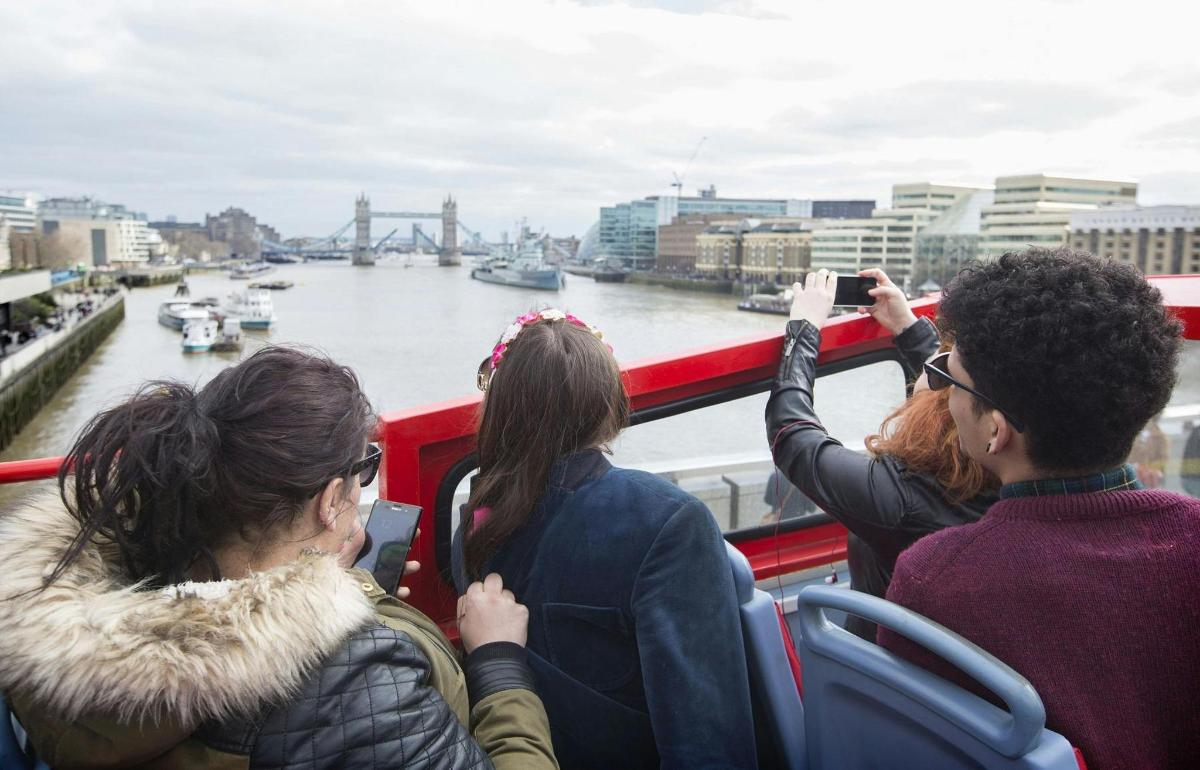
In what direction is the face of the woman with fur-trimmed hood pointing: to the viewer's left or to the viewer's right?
to the viewer's right

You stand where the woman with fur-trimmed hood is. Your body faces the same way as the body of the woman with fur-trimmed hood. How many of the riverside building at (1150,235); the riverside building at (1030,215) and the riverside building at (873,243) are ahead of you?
3

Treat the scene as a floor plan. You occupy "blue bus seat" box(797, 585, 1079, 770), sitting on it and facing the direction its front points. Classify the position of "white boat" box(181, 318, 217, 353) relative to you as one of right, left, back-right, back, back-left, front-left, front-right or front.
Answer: left

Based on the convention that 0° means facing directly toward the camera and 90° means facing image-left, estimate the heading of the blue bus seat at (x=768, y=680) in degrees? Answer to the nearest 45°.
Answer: approximately 225°

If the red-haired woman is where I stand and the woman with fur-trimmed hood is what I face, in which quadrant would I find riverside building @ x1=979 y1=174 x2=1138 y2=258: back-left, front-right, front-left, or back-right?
back-right

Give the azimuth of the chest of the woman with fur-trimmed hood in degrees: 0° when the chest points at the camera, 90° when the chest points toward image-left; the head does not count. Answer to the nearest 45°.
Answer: approximately 225°

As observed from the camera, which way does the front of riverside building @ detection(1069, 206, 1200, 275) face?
facing the viewer and to the left of the viewer

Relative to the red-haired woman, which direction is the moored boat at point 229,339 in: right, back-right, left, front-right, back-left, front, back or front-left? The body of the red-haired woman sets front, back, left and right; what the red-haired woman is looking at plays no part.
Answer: front

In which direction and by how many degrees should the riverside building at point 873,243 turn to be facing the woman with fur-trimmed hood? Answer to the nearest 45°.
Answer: approximately 45° to its left

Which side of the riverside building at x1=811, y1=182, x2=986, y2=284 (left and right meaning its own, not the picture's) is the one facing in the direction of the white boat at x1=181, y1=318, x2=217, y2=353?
front

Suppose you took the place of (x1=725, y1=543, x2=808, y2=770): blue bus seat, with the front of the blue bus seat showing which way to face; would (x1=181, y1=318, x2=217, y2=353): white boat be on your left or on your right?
on your left

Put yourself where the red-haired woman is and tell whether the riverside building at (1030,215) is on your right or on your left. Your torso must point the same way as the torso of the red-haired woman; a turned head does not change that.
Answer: on your right
